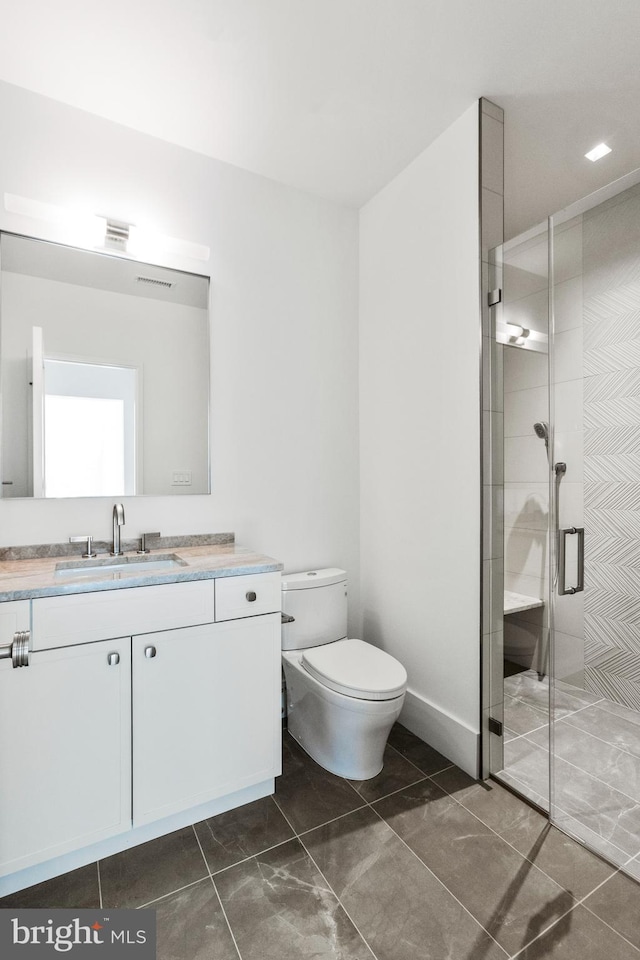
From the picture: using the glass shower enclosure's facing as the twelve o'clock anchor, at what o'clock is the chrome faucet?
The chrome faucet is roughly at 1 o'clock from the glass shower enclosure.

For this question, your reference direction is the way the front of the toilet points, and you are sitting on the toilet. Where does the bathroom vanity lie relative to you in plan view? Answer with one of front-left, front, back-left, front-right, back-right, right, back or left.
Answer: right

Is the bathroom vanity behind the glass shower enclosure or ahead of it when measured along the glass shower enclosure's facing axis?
ahead

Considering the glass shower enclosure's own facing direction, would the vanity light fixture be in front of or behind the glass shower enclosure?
in front

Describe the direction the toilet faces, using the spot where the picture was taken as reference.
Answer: facing the viewer and to the right of the viewer

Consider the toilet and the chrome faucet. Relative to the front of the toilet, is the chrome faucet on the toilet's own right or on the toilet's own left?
on the toilet's own right

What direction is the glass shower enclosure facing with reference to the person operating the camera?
facing the viewer and to the left of the viewer

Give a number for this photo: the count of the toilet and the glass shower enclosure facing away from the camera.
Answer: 0

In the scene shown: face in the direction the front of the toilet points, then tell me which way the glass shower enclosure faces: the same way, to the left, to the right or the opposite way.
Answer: to the right
